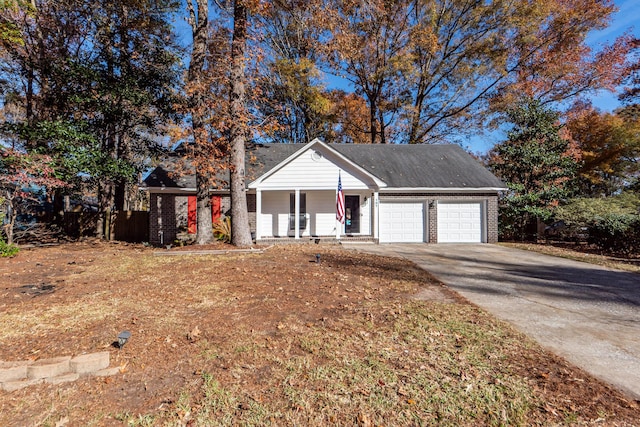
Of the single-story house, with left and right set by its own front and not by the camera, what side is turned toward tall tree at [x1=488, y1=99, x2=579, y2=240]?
left

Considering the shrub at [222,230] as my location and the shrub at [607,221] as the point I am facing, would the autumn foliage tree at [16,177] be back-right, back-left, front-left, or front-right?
back-right

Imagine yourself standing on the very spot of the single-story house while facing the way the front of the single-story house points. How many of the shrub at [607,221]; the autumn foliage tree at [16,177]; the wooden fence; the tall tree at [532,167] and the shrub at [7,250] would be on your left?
2

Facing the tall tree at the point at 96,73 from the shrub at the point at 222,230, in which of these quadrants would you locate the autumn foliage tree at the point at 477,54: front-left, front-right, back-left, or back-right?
back-right

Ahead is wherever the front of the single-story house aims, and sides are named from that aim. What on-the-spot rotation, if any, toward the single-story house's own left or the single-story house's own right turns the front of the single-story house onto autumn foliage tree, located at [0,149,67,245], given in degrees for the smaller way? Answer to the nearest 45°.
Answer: approximately 90° to the single-story house's own right

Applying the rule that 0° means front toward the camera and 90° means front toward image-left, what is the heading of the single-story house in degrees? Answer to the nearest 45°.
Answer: approximately 0°

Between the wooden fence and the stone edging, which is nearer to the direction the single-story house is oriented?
the stone edging

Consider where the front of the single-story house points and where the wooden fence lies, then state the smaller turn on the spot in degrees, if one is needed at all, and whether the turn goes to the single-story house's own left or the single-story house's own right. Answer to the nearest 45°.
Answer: approximately 90° to the single-story house's own right

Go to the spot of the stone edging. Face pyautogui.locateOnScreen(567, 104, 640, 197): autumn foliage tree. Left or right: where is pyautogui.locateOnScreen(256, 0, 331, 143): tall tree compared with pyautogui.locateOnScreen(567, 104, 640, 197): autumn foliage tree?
left

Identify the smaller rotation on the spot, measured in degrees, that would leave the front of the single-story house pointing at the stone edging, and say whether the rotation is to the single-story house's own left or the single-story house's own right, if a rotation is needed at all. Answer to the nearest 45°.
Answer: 0° — it already faces it

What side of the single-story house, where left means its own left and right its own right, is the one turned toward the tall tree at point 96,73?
right

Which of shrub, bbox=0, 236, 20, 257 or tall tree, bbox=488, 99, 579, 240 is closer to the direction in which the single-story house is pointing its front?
the shrub

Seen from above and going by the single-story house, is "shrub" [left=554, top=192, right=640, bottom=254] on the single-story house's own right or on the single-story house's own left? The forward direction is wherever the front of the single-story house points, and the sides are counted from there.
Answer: on the single-story house's own left

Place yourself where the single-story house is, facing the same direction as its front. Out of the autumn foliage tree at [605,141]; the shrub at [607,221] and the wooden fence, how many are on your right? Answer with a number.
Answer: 1
